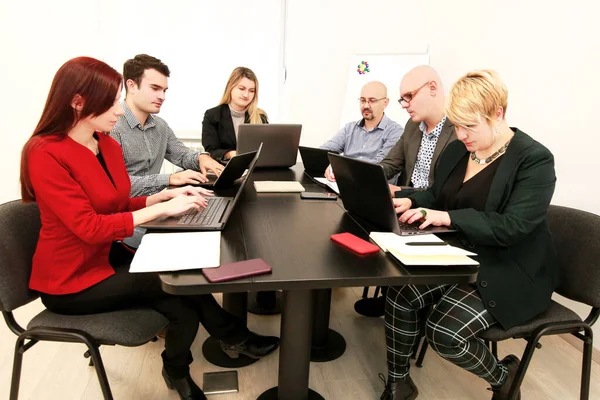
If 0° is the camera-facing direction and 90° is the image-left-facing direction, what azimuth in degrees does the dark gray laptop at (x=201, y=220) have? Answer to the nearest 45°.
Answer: approximately 90°

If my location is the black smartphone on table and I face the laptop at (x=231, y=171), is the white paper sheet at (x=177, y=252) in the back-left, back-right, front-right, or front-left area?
front-left

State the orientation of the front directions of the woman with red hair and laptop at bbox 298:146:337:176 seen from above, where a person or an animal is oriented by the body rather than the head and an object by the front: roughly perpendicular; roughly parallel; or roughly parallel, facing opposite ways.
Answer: roughly parallel

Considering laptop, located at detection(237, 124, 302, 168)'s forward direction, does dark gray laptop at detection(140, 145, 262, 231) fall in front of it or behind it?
behind

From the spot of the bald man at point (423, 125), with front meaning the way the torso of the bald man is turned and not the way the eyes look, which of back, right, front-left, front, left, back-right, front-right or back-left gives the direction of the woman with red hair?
front

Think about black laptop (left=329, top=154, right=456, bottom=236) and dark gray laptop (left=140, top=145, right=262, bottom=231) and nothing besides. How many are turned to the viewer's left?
1

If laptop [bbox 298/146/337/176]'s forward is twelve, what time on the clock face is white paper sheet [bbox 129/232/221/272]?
The white paper sheet is roughly at 5 o'clock from the laptop.

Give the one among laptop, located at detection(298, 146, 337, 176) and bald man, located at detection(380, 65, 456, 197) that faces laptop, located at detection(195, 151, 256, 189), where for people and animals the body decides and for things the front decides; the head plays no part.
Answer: the bald man

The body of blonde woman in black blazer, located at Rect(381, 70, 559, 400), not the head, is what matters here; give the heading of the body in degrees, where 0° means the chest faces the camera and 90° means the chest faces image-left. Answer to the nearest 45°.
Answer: approximately 45°

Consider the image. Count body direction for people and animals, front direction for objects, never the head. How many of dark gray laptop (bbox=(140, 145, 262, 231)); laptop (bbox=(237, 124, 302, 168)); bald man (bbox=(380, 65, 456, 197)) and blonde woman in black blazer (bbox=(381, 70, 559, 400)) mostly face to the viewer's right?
0

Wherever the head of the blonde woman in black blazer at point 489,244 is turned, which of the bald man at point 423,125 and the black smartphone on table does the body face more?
the black smartphone on table

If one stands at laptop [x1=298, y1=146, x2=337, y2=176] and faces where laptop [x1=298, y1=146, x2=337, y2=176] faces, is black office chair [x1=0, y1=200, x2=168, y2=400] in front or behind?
behind

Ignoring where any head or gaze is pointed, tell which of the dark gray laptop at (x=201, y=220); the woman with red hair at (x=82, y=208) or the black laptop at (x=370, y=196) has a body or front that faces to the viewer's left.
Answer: the dark gray laptop

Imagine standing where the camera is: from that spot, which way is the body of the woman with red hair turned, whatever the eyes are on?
to the viewer's right

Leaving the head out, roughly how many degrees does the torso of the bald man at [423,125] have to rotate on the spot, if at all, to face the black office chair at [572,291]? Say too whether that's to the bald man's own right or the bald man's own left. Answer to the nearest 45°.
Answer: approximately 90° to the bald man's own left

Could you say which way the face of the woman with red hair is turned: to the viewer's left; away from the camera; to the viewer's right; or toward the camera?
to the viewer's right

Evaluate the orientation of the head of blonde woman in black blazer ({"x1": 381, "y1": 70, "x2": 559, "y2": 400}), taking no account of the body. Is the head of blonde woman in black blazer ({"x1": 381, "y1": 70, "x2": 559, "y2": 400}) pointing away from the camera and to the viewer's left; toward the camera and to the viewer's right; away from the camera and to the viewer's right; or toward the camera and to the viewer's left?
toward the camera and to the viewer's left

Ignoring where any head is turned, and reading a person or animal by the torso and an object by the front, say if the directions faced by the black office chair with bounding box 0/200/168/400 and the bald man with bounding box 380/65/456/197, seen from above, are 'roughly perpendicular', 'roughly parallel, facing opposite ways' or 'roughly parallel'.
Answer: roughly parallel, facing opposite ways

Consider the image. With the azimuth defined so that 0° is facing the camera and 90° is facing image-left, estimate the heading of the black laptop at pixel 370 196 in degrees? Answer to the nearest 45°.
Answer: approximately 225°

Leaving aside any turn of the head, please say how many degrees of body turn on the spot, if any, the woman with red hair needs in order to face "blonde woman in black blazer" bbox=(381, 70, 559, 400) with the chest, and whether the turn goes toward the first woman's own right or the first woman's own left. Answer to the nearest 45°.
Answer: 0° — they already face them

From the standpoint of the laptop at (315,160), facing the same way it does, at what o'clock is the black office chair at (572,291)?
The black office chair is roughly at 3 o'clock from the laptop.

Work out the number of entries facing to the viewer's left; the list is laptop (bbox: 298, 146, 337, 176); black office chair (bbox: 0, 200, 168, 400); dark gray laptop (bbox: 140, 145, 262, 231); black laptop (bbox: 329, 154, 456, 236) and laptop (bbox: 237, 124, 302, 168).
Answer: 1
